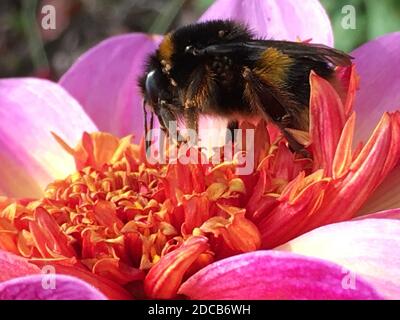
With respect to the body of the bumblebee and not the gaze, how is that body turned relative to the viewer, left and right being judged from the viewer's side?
facing to the left of the viewer
